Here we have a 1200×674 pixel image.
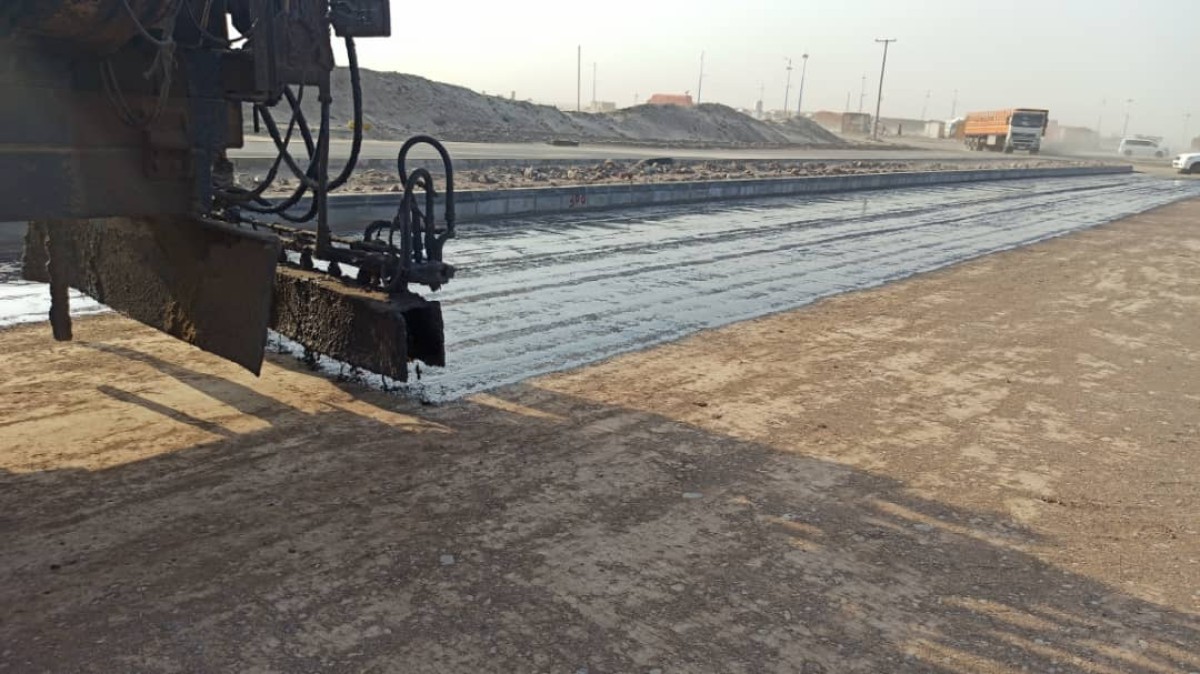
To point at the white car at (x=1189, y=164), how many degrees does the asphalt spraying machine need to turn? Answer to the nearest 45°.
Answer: approximately 180°

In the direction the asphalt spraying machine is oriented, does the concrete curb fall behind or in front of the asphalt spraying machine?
behind

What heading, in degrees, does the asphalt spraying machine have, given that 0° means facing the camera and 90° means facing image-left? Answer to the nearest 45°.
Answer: approximately 45°
